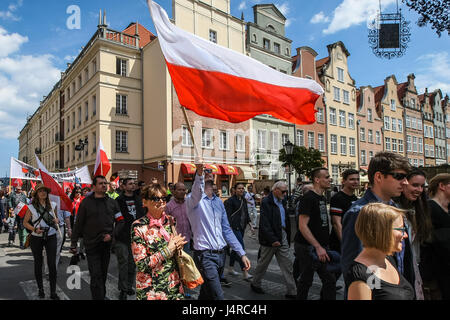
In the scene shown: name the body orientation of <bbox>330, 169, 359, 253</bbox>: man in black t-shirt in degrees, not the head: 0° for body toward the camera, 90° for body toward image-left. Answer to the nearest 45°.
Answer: approximately 315°

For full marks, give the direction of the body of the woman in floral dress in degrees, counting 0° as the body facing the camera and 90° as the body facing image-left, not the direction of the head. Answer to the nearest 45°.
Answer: approximately 315°

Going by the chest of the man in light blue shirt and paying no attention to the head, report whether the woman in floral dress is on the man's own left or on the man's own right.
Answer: on the man's own right
